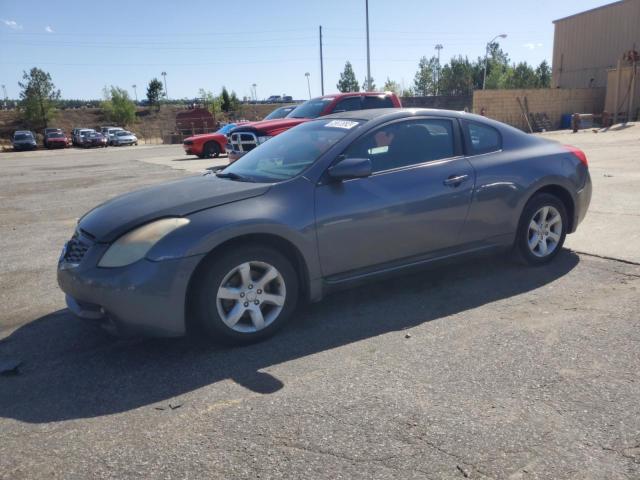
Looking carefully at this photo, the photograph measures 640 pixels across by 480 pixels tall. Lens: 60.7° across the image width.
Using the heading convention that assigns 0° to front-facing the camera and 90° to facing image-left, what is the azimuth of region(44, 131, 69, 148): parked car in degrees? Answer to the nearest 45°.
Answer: approximately 0°

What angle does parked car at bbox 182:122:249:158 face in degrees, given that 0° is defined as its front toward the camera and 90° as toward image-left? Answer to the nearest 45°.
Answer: approximately 45°

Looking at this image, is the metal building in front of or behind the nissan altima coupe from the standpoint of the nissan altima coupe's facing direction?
behind

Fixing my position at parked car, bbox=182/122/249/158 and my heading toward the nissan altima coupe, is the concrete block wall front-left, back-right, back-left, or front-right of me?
back-left

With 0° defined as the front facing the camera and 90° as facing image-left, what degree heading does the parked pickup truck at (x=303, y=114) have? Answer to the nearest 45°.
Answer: approximately 45°

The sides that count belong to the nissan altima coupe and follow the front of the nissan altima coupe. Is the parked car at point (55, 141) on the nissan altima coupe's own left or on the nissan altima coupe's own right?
on the nissan altima coupe's own right

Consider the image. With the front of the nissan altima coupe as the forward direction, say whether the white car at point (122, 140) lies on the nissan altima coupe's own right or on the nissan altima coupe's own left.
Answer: on the nissan altima coupe's own right
